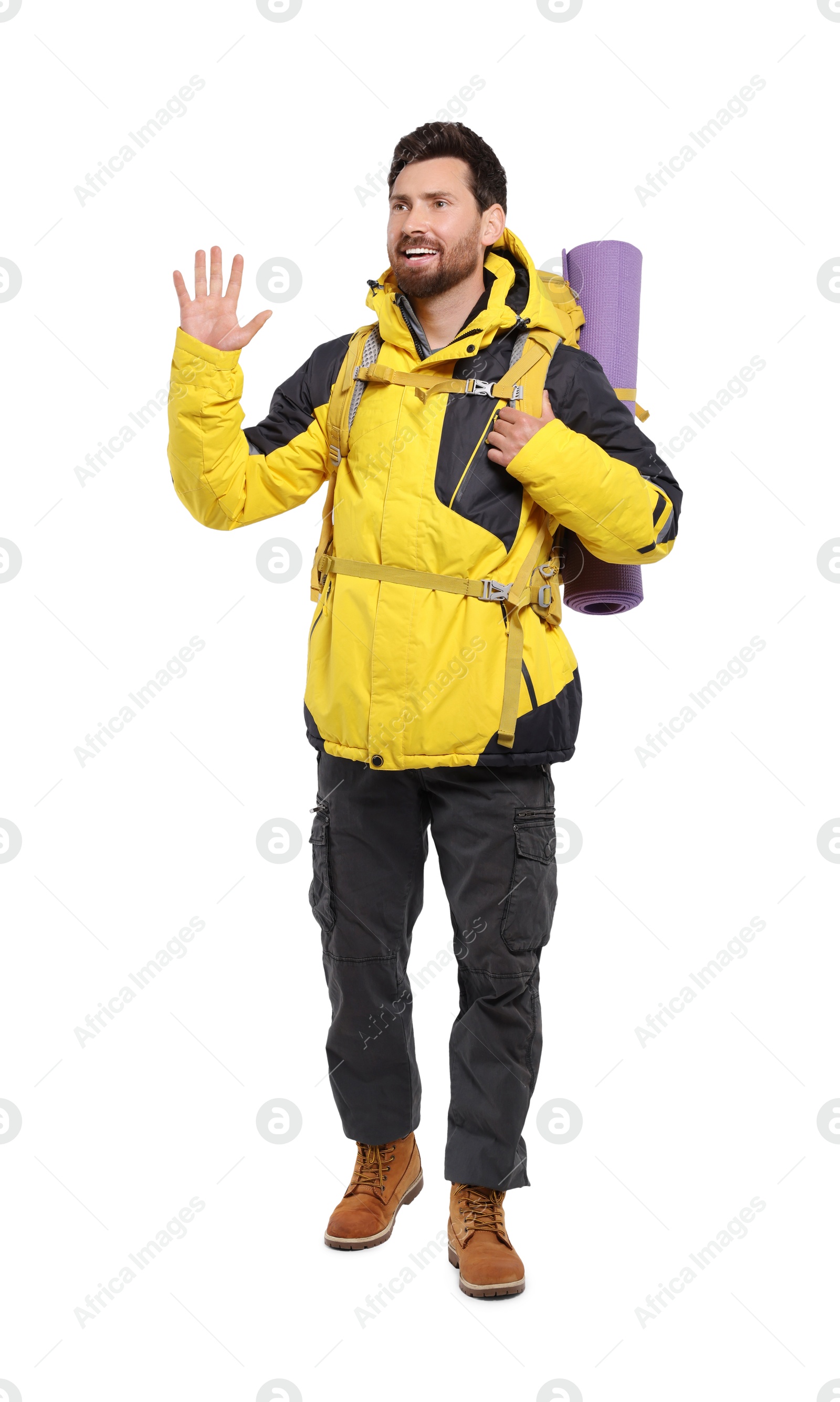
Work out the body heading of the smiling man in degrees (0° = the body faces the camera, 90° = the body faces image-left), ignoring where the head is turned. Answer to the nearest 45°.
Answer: approximately 45°

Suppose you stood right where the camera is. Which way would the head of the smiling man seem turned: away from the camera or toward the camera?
toward the camera
